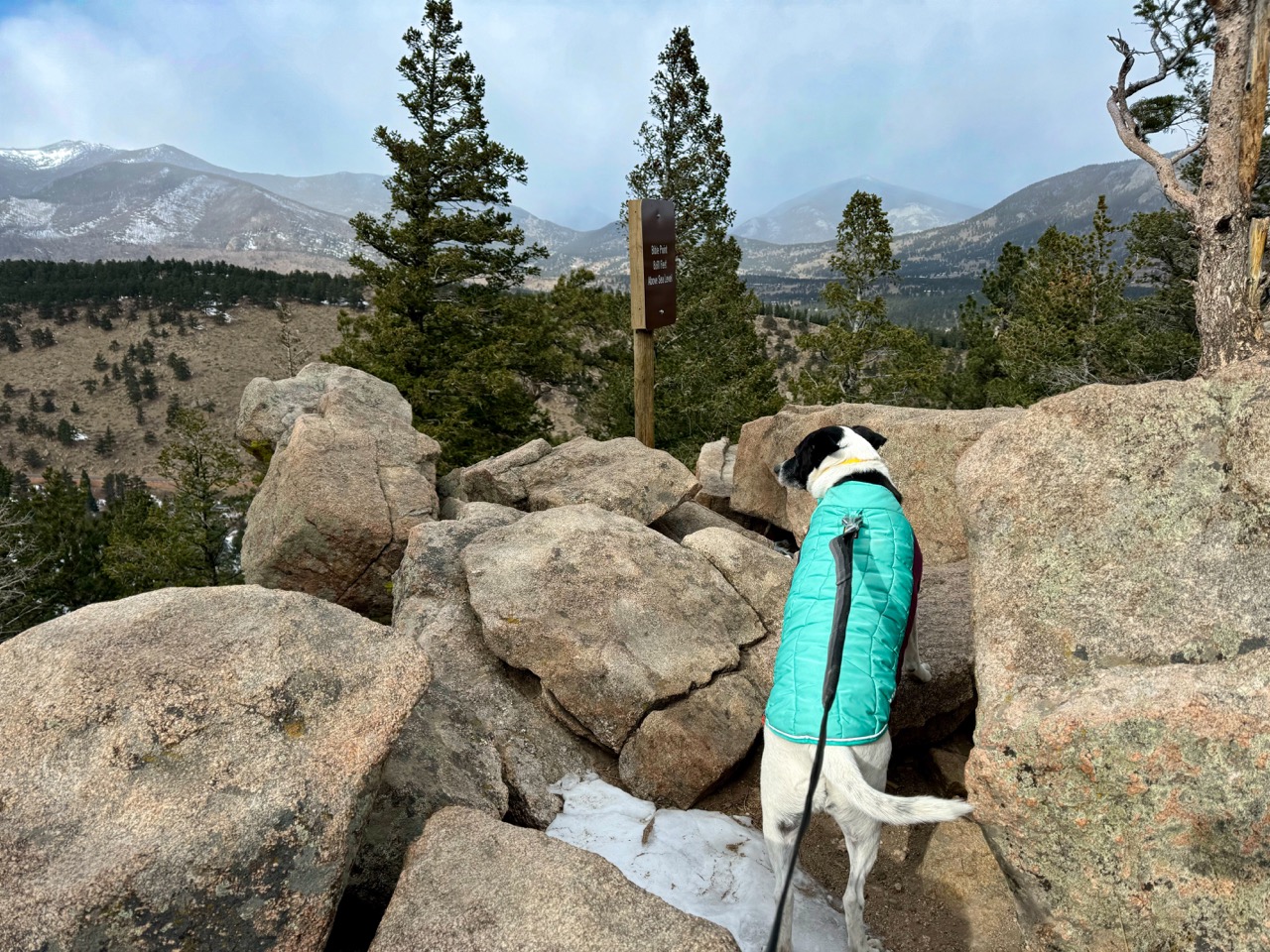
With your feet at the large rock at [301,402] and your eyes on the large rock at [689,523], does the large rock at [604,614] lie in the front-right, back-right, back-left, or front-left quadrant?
front-right

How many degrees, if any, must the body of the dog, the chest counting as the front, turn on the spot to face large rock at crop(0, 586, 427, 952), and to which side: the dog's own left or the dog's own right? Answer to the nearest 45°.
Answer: approximately 135° to the dog's own left

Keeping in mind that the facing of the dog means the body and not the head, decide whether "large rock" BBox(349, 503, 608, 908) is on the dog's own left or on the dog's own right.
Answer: on the dog's own left

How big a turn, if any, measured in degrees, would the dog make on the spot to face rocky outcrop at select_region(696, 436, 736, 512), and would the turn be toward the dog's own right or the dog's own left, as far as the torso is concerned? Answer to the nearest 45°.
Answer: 0° — it already faces it

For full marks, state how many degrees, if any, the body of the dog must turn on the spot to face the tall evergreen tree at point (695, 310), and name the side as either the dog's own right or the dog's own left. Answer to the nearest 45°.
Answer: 0° — it already faces it

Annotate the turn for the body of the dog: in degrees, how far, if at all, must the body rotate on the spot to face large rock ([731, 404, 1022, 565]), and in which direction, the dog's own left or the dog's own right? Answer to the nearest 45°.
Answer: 0° — it already faces it

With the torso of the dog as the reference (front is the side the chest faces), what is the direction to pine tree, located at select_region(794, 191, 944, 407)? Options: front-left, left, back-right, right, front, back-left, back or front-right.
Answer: front

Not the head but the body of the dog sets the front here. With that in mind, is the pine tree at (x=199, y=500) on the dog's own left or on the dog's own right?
on the dog's own left

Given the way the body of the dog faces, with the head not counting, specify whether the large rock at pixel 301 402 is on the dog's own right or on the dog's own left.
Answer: on the dog's own left

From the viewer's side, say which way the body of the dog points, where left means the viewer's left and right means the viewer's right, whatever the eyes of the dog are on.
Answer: facing away from the viewer
